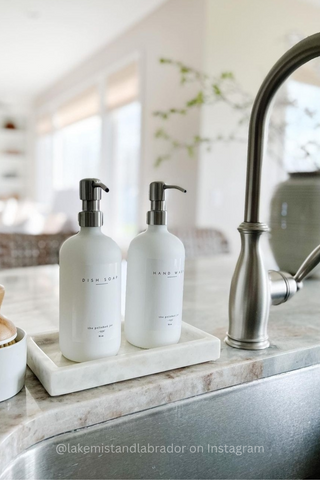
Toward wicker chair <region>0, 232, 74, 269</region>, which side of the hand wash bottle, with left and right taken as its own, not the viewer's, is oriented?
back

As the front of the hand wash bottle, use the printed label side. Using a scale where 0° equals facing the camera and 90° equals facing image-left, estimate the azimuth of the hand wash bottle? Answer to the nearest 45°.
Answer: approximately 315°
